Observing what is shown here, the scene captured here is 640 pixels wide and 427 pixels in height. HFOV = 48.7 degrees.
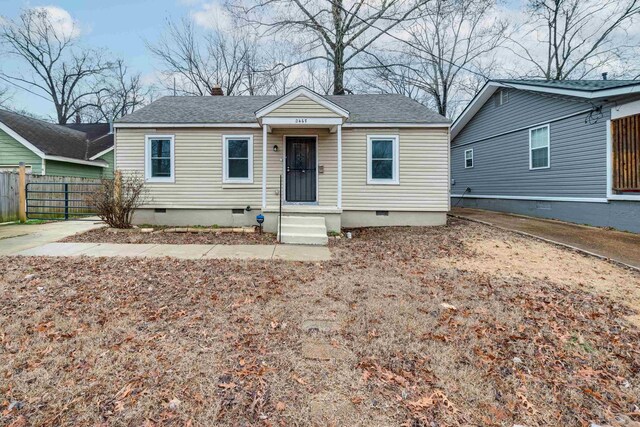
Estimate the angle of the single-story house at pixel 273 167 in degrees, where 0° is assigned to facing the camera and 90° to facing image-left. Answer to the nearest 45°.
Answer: approximately 0°

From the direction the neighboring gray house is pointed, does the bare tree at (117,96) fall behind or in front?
behind

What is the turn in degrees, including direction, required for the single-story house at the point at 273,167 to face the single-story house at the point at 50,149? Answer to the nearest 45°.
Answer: approximately 135° to its right

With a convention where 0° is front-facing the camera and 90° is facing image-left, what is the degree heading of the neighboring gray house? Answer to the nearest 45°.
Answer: approximately 315°
